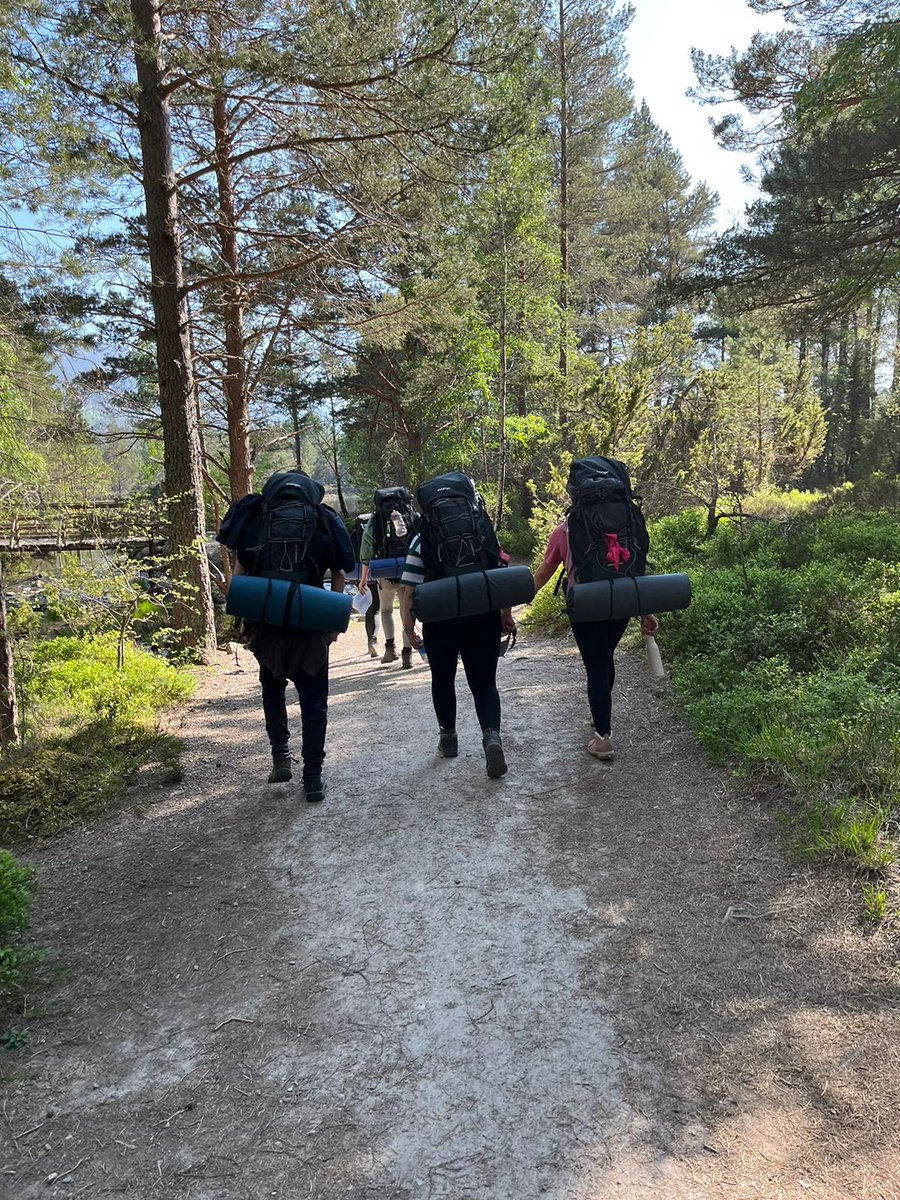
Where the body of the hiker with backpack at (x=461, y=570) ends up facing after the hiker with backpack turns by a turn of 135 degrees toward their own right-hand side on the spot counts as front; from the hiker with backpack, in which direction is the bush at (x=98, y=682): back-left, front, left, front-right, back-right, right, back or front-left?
back

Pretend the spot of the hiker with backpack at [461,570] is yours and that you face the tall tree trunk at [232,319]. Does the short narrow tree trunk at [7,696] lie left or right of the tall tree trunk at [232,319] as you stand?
left

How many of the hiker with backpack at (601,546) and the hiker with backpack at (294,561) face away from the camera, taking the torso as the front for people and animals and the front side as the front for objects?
2

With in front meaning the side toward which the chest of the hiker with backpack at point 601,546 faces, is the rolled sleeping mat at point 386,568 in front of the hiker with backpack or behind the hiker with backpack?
in front

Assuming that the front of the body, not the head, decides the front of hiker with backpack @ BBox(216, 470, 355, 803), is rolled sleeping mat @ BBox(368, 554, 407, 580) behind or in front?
in front

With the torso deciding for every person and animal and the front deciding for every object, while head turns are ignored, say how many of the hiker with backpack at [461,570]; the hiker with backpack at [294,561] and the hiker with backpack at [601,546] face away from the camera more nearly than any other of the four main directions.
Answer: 3

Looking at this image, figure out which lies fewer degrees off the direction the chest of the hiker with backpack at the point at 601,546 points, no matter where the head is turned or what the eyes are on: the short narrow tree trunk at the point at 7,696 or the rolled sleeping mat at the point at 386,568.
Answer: the rolled sleeping mat

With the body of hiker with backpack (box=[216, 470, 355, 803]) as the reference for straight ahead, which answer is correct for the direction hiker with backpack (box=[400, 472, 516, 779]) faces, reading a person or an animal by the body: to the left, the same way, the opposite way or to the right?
the same way

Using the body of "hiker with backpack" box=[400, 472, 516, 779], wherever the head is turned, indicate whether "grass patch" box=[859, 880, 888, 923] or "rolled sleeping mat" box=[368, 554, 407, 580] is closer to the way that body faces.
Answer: the rolled sleeping mat

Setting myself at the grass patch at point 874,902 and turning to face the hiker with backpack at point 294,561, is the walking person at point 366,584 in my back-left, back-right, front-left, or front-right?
front-right

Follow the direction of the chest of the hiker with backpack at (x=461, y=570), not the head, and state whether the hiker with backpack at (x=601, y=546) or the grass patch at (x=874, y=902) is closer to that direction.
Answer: the hiker with backpack

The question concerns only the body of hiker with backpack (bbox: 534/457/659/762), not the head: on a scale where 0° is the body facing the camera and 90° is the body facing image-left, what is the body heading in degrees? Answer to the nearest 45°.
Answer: approximately 180°

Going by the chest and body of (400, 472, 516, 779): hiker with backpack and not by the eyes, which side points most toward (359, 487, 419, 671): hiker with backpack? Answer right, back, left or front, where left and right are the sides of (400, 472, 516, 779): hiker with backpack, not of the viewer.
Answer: front

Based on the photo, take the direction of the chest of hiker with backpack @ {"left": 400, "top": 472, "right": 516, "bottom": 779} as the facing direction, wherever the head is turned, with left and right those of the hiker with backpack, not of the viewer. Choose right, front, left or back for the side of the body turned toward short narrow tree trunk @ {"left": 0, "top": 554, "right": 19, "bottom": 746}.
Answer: left

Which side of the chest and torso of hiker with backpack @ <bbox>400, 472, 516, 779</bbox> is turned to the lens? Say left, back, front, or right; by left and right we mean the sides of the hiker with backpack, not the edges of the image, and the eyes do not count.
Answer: back

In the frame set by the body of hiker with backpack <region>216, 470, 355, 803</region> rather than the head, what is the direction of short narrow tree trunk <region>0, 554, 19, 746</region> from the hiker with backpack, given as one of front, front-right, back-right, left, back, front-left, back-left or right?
front-left

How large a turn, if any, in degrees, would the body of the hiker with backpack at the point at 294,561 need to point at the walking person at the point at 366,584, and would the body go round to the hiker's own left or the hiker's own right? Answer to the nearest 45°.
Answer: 0° — they already face them

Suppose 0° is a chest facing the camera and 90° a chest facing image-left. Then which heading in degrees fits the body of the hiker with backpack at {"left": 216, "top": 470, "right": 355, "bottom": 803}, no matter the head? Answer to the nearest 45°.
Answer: approximately 180°
